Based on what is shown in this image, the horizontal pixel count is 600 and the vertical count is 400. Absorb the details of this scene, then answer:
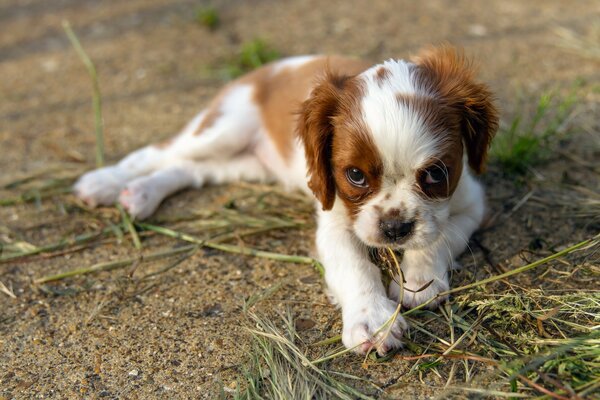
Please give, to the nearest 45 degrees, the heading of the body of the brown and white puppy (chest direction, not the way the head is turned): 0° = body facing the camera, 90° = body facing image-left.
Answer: approximately 315°
